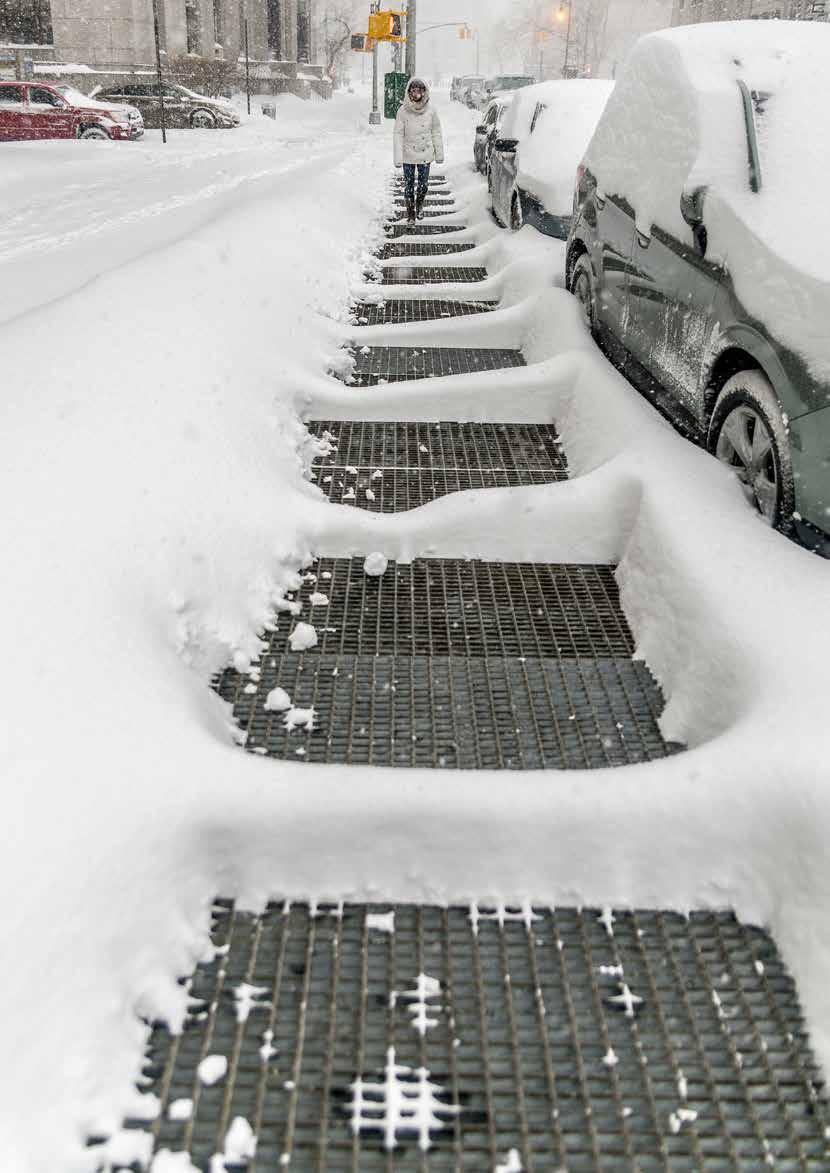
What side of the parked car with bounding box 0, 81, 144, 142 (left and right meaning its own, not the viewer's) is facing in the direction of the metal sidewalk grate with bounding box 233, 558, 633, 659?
right

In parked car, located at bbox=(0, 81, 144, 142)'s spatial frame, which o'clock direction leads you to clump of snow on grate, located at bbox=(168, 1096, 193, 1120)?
The clump of snow on grate is roughly at 3 o'clock from the parked car.

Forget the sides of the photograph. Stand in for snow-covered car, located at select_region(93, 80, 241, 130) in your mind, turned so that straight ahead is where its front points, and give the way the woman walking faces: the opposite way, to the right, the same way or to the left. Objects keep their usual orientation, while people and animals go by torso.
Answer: to the right

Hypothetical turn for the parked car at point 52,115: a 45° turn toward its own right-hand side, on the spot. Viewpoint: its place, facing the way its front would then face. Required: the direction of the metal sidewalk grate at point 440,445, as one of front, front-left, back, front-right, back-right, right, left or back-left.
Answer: front-right

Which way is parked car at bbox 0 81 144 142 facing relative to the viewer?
to the viewer's right

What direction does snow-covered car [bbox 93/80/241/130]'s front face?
to the viewer's right

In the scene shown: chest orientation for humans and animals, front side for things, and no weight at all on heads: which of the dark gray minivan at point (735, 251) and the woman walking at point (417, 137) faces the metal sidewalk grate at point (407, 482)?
the woman walking

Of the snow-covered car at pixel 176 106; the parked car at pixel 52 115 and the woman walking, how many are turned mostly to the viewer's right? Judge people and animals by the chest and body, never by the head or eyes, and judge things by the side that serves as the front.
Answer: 2

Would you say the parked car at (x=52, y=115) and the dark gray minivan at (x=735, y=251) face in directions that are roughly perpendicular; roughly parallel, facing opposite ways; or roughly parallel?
roughly perpendicular

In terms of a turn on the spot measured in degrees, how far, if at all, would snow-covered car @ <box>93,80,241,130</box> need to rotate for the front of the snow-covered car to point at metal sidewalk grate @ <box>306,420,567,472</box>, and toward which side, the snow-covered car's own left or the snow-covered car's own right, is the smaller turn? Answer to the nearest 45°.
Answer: approximately 90° to the snow-covered car's own right

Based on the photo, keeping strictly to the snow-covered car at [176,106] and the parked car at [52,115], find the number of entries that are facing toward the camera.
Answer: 0

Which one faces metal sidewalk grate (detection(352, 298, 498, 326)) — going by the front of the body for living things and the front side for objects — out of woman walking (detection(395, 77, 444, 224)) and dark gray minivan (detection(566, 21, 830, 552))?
the woman walking

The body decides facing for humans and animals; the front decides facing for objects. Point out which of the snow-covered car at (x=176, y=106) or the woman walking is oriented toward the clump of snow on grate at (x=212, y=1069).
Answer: the woman walking
